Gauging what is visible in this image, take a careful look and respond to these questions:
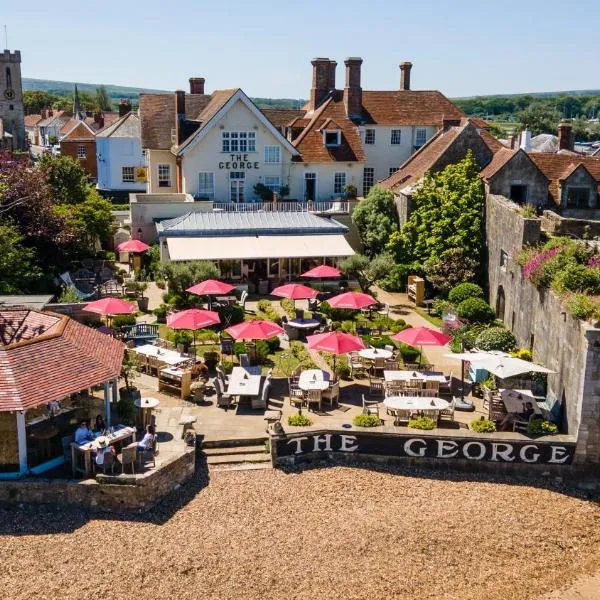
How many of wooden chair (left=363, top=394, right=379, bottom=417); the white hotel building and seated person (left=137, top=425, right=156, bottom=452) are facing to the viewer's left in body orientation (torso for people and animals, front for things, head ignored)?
1

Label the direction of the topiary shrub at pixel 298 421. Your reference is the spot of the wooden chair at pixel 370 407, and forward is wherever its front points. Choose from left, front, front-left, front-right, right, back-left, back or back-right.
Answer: back-right

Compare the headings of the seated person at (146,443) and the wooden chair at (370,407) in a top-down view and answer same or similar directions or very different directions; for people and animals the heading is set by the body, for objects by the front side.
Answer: very different directions

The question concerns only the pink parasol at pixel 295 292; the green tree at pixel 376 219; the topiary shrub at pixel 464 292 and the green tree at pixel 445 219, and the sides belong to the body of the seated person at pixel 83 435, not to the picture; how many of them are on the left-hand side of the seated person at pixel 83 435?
4

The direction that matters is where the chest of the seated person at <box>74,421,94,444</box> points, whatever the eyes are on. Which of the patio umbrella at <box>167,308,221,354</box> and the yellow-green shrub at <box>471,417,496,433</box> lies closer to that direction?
the yellow-green shrub

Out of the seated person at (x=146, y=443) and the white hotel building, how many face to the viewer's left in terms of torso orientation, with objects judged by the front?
1

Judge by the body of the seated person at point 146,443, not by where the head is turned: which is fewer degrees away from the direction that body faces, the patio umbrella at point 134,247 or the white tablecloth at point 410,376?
the patio umbrella

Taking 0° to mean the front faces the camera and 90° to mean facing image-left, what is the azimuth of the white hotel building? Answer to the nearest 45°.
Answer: approximately 0°

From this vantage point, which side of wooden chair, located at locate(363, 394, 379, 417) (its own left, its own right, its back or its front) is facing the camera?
right

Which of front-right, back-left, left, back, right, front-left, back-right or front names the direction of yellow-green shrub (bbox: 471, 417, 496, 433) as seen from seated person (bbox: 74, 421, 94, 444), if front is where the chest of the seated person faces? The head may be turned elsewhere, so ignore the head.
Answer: front-left

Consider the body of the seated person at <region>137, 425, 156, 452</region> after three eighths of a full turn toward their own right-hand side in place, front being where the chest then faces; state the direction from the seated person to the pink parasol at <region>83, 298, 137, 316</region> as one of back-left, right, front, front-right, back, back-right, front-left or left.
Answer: front-left

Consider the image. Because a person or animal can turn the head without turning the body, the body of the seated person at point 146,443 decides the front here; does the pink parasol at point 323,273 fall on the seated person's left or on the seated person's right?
on the seated person's right

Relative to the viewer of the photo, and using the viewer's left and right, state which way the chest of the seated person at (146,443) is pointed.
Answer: facing to the left of the viewer

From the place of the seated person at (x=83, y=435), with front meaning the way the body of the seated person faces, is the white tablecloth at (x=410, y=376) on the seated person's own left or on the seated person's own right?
on the seated person's own left

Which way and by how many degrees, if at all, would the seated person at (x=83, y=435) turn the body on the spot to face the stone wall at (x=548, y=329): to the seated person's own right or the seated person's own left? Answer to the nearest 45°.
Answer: approximately 45° to the seated person's own left

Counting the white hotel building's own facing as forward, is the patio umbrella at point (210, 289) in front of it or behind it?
in front

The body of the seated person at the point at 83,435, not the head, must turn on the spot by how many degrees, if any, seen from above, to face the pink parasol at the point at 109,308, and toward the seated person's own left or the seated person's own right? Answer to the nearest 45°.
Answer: approximately 135° to the seated person's own left
